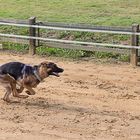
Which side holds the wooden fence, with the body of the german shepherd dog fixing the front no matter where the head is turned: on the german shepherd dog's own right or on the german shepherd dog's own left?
on the german shepherd dog's own left

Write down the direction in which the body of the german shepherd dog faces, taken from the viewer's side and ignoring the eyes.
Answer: to the viewer's right
